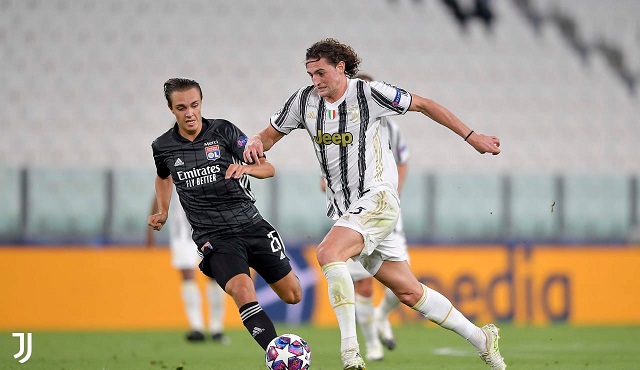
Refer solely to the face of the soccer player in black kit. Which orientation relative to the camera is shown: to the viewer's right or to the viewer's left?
to the viewer's right

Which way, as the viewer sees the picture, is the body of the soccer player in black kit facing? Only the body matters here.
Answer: toward the camera

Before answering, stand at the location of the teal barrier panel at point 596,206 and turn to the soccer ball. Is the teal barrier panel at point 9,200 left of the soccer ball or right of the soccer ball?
right

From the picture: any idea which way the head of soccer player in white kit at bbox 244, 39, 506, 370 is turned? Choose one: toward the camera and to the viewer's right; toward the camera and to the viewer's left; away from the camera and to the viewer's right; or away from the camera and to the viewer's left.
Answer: toward the camera and to the viewer's left
